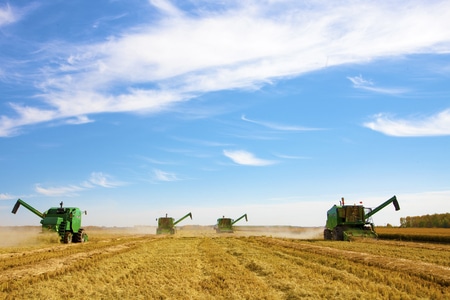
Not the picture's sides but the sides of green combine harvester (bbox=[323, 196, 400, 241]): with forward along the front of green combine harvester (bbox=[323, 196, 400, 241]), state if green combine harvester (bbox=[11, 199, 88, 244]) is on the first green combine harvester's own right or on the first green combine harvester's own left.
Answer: on the first green combine harvester's own right

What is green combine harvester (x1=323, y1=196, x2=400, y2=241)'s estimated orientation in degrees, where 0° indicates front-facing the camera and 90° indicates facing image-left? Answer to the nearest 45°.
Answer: approximately 315°
